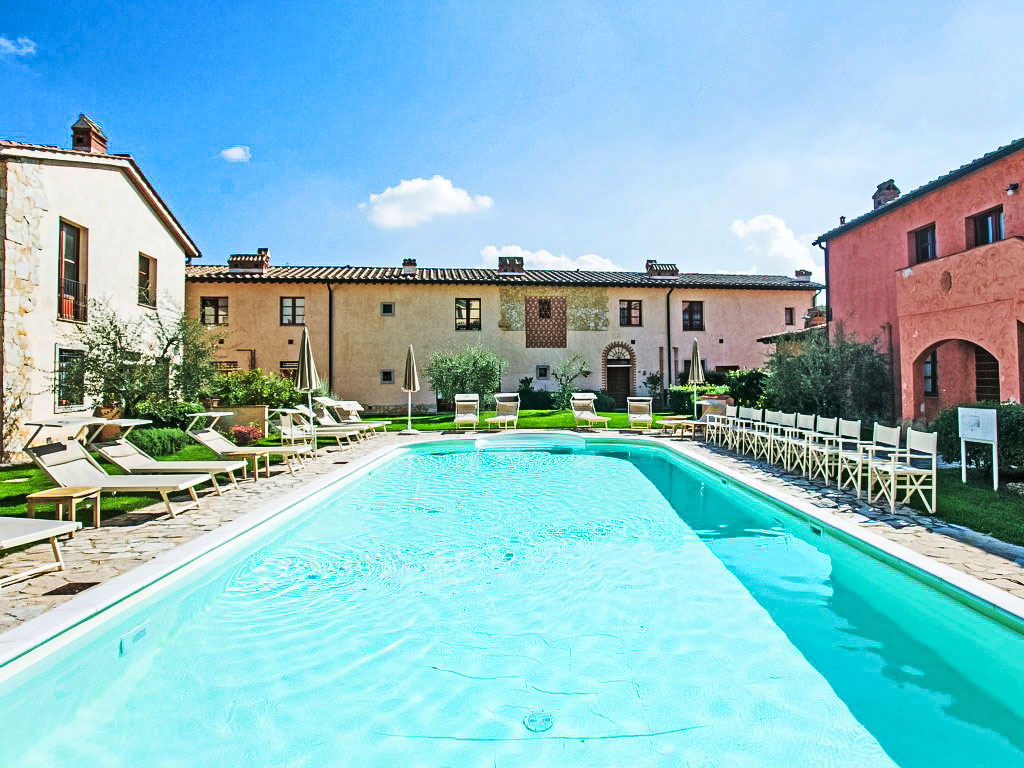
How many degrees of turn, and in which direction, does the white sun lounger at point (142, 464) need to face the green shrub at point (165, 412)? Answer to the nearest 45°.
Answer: approximately 90° to its left

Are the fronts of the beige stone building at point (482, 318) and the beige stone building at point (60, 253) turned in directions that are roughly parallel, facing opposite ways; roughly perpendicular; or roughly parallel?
roughly perpendicular

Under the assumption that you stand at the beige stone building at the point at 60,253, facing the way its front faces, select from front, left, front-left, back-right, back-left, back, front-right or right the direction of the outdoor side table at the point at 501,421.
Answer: front-left

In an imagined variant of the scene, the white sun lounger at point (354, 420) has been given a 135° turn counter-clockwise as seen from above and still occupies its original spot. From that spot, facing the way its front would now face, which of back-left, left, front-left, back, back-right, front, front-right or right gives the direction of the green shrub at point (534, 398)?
right

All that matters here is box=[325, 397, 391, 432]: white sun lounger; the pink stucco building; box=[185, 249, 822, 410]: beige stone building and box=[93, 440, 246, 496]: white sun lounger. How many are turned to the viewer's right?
2

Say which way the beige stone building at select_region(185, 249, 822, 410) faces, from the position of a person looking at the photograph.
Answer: facing the viewer

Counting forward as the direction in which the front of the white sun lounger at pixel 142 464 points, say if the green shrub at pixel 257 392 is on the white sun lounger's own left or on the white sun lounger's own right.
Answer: on the white sun lounger's own left

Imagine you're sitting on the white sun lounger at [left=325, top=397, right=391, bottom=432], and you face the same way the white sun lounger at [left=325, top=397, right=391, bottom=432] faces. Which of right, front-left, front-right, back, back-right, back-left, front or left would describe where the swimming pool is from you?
right

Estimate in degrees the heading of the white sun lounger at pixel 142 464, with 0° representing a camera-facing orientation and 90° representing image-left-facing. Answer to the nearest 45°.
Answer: approximately 270°

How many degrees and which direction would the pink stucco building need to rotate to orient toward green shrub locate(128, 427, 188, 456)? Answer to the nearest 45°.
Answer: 0° — it already faces it

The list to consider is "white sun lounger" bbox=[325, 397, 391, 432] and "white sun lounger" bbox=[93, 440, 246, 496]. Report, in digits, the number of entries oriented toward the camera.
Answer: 0

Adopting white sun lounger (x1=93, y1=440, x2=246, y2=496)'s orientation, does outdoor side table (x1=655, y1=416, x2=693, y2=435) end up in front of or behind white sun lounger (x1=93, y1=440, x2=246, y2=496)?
in front

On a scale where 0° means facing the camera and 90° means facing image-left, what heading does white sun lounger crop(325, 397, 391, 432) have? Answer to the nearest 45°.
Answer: approximately 270°
